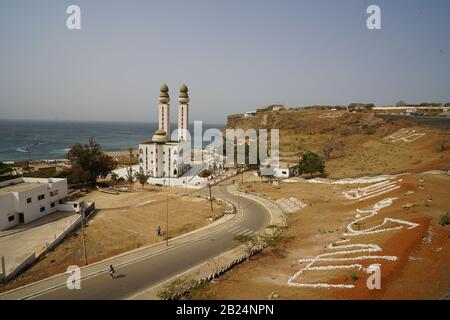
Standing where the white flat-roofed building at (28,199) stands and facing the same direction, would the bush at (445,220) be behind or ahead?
ahead

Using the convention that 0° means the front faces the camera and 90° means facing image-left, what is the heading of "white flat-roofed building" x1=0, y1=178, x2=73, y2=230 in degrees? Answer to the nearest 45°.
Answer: approximately 315°

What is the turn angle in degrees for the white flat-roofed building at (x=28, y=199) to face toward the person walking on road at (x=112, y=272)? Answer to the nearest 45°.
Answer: approximately 45° to its right
